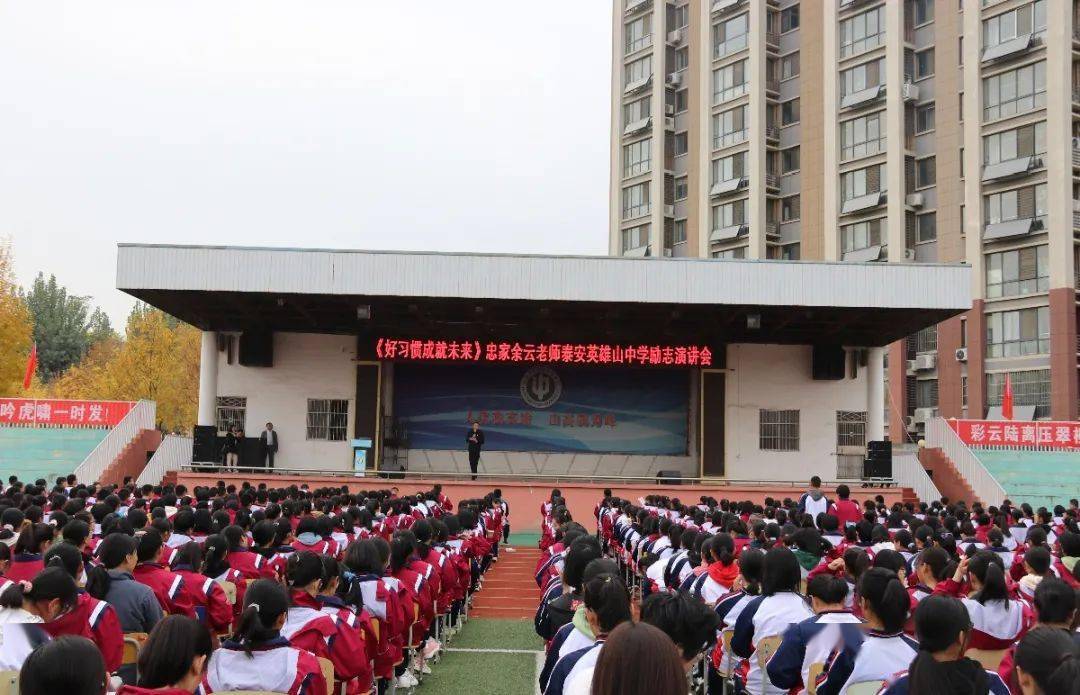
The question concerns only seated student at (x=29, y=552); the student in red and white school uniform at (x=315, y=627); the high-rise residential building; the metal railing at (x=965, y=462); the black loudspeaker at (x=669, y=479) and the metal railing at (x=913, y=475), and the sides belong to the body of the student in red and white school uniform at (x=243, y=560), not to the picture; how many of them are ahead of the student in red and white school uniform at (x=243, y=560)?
4

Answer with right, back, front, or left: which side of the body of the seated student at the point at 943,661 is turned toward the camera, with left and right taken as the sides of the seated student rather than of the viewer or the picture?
back

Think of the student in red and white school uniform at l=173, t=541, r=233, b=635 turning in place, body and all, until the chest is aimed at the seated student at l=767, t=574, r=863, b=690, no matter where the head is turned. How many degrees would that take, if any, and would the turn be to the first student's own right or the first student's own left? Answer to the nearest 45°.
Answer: approximately 90° to the first student's own right

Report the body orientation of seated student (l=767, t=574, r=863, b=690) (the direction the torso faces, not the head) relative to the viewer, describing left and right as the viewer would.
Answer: facing away from the viewer and to the left of the viewer

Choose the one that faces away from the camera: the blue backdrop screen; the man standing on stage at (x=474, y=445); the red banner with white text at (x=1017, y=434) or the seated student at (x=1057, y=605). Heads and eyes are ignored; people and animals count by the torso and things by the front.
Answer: the seated student

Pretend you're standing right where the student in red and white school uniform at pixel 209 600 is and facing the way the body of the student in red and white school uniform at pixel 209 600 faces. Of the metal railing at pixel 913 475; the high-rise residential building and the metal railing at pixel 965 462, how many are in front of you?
3

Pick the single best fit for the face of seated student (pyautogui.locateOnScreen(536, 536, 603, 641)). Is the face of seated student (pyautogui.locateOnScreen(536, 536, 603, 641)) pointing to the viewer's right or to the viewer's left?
to the viewer's left

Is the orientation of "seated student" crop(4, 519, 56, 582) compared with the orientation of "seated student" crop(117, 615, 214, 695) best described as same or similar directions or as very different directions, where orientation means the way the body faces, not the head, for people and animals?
same or similar directions

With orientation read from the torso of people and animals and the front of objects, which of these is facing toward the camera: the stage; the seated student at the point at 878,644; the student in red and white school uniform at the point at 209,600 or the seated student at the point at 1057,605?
the stage

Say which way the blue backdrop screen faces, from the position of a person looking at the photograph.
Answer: facing the viewer

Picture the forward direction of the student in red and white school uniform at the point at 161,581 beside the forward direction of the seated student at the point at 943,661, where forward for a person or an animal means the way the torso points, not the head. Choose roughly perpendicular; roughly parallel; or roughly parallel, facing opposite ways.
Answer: roughly parallel

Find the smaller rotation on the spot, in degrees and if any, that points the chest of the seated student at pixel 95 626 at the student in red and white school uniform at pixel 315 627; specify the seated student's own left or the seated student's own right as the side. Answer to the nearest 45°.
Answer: approximately 45° to the seated student's own right

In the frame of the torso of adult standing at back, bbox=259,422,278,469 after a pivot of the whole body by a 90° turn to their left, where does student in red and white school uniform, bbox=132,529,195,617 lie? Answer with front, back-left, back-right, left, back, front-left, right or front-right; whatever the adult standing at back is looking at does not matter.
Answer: right

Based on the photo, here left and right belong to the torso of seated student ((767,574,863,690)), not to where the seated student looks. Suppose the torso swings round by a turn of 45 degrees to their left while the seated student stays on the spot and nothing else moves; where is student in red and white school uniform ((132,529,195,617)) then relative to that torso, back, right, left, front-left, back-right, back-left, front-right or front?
front

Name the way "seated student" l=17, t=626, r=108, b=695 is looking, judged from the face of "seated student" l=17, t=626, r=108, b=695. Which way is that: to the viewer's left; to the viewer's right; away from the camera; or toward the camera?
away from the camera

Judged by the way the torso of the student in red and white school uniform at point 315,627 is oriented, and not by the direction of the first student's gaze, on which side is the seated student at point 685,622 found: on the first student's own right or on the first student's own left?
on the first student's own right

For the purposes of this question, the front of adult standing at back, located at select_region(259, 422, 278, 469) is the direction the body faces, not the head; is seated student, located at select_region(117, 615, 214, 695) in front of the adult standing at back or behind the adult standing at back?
in front

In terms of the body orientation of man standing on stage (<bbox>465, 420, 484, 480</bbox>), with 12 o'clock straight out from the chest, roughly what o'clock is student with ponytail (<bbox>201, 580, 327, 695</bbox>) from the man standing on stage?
The student with ponytail is roughly at 12 o'clock from the man standing on stage.

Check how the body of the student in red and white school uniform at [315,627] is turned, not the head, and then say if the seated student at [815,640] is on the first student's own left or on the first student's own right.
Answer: on the first student's own right

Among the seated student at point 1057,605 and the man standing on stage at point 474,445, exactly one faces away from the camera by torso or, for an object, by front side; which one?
the seated student

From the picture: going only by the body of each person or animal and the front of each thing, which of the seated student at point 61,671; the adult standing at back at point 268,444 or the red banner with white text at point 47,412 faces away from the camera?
the seated student

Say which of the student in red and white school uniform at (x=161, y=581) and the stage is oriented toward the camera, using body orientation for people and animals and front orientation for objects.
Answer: the stage

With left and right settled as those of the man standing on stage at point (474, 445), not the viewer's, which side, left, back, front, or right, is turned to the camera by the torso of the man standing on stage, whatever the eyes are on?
front

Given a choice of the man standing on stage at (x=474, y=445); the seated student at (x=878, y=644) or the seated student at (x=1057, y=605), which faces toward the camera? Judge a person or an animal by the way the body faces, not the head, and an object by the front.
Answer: the man standing on stage
